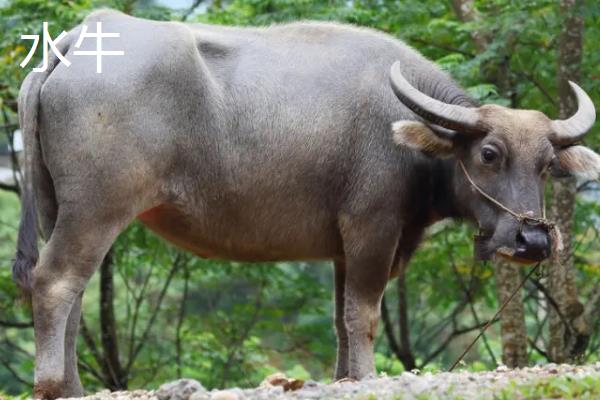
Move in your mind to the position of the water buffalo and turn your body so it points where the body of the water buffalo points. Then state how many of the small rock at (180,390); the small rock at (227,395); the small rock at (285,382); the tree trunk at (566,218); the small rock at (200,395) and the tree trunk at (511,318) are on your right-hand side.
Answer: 4

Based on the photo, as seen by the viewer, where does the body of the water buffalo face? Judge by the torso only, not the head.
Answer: to the viewer's right

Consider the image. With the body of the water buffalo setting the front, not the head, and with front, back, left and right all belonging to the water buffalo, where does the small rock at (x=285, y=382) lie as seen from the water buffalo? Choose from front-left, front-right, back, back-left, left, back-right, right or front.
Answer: right

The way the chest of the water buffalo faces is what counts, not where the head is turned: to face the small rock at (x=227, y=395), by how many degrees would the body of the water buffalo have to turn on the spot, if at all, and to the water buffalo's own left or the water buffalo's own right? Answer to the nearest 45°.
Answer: approximately 90° to the water buffalo's own right

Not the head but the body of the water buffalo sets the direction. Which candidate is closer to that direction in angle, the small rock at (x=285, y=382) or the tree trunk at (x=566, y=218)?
the tree trunk

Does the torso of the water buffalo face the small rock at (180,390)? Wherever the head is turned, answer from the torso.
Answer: no

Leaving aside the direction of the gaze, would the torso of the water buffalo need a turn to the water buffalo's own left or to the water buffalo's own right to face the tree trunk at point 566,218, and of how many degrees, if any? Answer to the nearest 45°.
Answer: approximately 45° to the water buffalo's own left

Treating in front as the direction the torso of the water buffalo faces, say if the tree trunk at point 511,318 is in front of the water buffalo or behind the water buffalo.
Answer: in front
